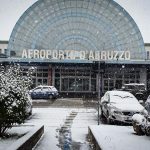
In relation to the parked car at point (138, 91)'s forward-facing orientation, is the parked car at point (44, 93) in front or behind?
in front

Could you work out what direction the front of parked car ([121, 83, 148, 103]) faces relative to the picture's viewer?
facing to the left of the viewer

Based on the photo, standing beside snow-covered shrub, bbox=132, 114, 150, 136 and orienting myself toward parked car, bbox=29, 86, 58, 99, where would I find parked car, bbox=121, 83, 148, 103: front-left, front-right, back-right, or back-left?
front-right

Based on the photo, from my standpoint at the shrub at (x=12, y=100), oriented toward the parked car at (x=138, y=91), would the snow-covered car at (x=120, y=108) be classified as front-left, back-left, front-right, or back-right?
front-right

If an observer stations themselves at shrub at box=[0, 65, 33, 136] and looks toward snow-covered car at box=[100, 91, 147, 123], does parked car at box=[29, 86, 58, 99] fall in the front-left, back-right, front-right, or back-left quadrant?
front-left
